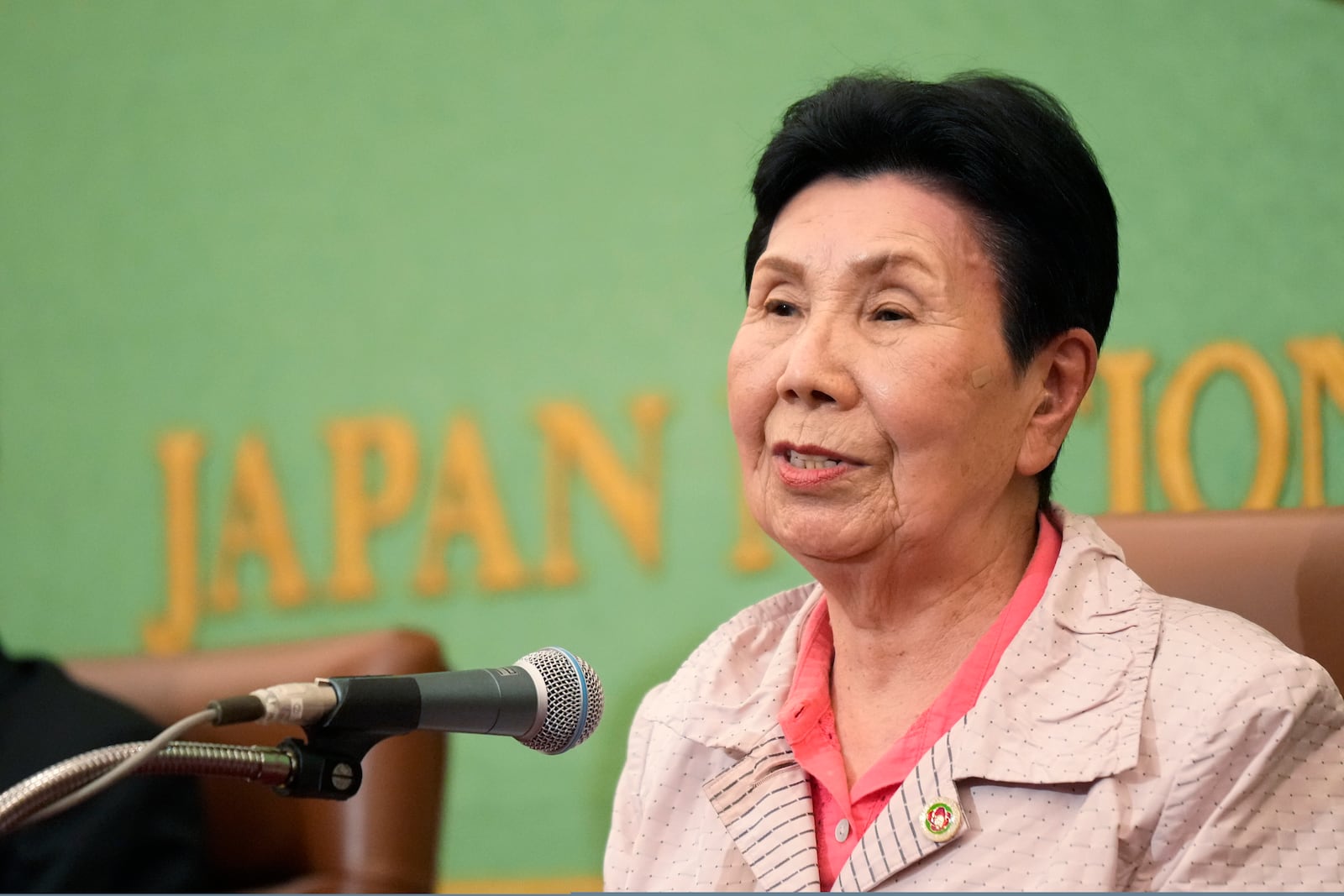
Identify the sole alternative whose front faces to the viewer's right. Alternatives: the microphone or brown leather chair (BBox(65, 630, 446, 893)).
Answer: the microphone

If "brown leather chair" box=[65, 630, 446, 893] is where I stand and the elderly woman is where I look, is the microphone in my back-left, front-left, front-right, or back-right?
front-right

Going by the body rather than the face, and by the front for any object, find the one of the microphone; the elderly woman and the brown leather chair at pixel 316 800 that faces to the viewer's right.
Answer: the microphone

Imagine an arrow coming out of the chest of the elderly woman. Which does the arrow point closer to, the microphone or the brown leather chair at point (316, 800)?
the microphone

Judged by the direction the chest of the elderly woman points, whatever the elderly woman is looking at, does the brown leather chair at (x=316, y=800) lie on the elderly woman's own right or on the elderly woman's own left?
on the elderly woman's own right

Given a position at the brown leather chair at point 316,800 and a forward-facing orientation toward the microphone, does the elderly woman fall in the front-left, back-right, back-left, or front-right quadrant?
front-left

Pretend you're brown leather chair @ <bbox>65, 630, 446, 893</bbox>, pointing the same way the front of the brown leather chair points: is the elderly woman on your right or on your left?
on your left

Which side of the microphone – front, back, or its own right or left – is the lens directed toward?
right

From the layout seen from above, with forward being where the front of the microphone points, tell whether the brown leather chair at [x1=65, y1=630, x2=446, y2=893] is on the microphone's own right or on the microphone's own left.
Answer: on the microphone's own left

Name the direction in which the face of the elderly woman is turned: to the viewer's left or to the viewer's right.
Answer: to the viewer's left

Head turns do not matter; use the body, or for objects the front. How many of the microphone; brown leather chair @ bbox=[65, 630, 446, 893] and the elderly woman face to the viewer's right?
1

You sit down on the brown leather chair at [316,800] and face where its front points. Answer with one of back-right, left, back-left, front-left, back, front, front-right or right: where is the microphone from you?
front-left

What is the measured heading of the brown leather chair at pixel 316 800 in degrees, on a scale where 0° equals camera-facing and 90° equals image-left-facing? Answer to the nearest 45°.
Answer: approximately 45°

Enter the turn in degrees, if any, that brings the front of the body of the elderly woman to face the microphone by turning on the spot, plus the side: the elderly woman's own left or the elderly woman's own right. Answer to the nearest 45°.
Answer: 0° — they already face it

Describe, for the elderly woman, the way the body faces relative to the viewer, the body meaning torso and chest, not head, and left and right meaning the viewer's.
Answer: facing the viewer and to the left of the viewer
